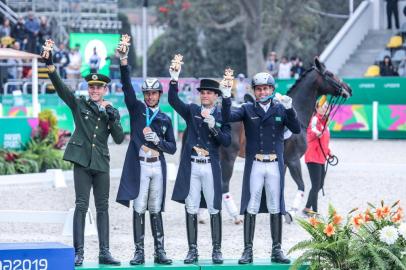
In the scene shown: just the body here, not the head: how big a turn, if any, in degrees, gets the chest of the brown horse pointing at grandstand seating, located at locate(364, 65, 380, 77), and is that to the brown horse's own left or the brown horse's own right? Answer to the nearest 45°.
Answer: approximately 90° to the brown horse's own left

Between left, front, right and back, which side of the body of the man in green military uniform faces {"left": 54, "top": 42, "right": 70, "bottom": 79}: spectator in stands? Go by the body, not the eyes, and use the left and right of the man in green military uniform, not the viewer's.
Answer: back

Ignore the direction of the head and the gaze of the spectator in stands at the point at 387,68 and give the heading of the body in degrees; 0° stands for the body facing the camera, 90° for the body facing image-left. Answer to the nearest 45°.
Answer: approximately 0°

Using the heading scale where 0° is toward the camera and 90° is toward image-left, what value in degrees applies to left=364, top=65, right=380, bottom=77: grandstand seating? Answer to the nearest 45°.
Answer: approximately 45°

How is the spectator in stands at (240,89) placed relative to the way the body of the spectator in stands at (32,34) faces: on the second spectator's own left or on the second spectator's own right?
on the second spectator's own left
